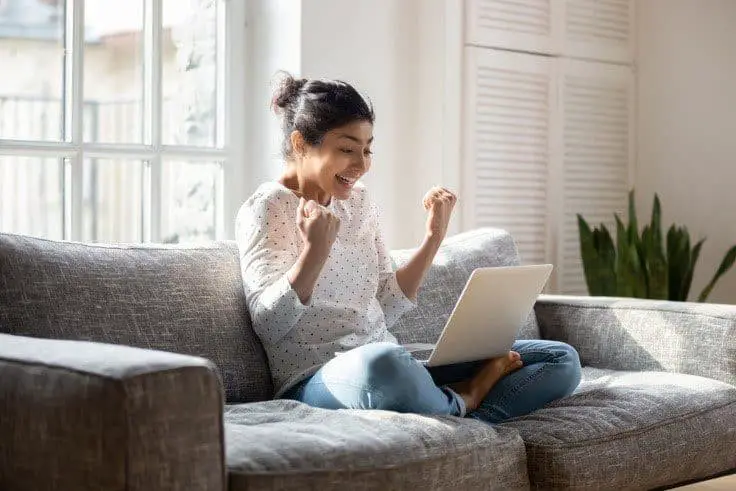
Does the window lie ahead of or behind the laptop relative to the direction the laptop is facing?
ahead

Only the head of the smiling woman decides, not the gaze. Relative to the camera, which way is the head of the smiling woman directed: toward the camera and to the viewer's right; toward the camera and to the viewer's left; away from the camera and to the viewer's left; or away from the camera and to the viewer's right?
toward the camera and to the viewer's right

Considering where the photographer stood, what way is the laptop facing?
facing away from the viewer and to the left of the viewer

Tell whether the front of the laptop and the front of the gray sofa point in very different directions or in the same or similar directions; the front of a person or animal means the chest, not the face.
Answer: very different directions

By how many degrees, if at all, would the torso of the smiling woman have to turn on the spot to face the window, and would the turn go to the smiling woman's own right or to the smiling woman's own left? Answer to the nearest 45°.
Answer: approximately 180°

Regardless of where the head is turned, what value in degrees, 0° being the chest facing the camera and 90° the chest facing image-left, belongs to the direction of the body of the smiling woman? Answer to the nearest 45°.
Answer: approximately 315°

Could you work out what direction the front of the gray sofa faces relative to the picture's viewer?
facing the viewer and to the right of the viewer

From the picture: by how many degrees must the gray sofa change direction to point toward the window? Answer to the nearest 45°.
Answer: approximately 180°
